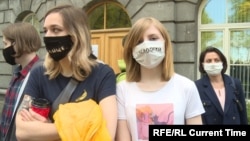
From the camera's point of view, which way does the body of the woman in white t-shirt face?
toward the camera

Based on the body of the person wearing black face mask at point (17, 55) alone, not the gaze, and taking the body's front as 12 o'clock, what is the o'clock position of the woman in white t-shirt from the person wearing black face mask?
The woman in white t-shirt is roughly at 8 o'clock from the person wearing black face mask.

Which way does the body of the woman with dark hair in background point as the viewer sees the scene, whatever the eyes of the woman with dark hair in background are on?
toward the camera

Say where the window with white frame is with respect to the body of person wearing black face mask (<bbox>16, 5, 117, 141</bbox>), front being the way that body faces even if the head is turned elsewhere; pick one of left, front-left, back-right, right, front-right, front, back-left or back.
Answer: back

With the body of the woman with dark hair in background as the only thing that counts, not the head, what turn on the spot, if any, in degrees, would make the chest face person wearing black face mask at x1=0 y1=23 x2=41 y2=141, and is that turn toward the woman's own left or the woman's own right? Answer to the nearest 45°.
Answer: approximately 45° to the woman's own right

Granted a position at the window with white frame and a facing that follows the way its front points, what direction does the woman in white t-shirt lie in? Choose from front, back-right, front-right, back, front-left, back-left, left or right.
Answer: front

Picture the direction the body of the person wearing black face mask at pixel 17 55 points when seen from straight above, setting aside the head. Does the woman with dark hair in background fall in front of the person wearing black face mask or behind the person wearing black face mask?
behind

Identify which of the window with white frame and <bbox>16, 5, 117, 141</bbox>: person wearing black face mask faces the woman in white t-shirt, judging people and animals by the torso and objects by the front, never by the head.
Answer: the window with white frame
